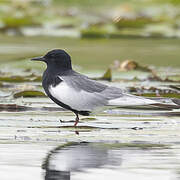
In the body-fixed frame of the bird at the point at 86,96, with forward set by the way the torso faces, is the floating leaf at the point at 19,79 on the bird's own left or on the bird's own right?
on the bird's own right

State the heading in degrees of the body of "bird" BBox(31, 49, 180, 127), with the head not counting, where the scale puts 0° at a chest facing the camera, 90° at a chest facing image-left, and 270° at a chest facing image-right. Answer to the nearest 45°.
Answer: approximately 90°

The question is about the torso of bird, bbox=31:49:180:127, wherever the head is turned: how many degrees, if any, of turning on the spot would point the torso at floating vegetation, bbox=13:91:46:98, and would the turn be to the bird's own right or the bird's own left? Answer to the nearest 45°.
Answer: approximately 45° to the bird's own right
